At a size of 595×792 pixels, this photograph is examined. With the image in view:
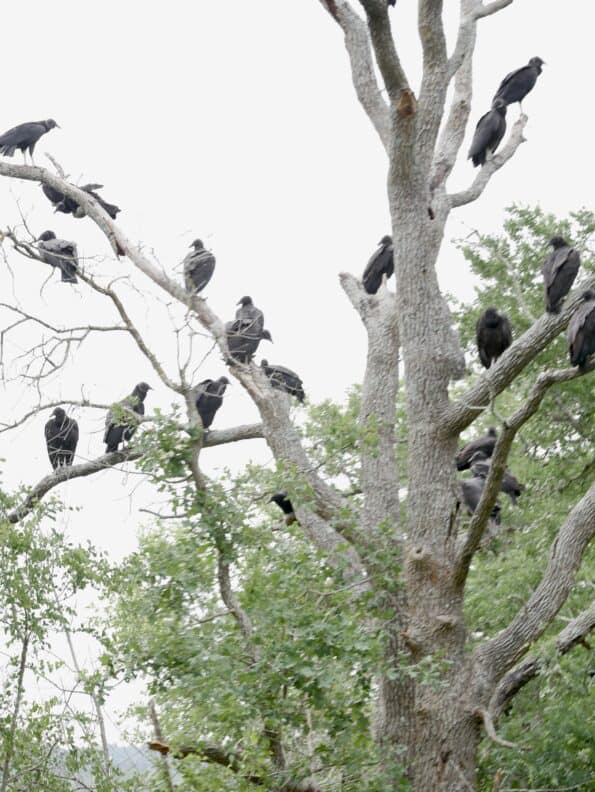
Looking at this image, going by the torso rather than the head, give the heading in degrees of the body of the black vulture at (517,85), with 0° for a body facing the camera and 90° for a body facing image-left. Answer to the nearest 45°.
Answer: approximately 270°

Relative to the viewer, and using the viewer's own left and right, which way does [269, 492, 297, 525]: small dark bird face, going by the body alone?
facing to the left of the viewer

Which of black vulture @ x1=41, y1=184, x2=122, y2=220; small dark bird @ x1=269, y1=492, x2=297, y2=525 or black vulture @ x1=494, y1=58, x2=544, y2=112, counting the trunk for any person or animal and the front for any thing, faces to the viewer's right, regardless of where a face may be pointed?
black vulture @ x1=494, y1=58, x2=544, y2=112

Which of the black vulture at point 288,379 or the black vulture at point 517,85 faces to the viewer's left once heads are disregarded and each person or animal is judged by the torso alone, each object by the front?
the black vulture at point 288,379

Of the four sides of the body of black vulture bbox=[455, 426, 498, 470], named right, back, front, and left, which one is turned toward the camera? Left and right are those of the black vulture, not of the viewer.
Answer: right

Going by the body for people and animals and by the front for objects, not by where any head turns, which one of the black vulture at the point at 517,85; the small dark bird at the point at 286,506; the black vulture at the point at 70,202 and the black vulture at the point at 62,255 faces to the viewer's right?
the black vulture at the point at 517,85

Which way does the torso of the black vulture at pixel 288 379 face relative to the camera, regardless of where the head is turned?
to the viewer's left

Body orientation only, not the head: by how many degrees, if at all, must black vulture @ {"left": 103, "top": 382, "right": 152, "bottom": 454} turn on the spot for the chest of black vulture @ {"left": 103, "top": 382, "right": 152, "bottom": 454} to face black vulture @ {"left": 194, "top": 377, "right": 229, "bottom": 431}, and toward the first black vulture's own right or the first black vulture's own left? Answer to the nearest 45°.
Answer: approximately 45° to the first black vulture's own left

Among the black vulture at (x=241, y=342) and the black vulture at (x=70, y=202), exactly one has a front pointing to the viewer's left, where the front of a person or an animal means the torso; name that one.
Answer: the black vulture at (x=70, y=202)

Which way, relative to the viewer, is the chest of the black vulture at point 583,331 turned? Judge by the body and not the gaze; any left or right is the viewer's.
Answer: facing away from the viewer and to the right of the viewer

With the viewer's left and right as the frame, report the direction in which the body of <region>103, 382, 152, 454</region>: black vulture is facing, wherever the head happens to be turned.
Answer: facing to the right of the viewer

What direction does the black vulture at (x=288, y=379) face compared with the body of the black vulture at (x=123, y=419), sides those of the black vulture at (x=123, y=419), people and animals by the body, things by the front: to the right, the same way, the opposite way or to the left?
the opposite way

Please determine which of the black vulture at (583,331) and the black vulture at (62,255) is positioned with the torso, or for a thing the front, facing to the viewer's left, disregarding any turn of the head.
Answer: the black vulture at (62,255)
